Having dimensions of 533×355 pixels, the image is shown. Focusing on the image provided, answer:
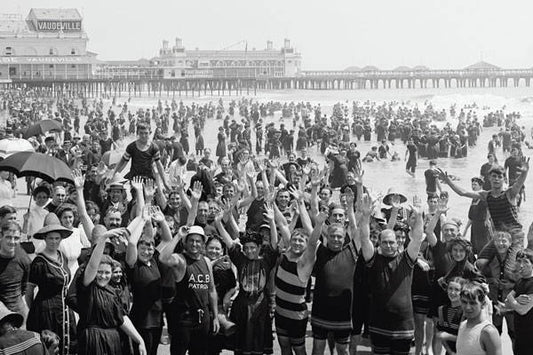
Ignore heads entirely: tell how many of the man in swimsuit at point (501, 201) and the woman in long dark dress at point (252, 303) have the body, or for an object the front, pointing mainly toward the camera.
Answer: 2

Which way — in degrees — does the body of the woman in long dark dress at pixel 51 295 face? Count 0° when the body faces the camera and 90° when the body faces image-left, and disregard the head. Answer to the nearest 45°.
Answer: approximately 315°

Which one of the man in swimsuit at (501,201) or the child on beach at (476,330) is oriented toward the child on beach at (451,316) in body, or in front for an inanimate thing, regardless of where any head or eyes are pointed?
the man in swimsuit

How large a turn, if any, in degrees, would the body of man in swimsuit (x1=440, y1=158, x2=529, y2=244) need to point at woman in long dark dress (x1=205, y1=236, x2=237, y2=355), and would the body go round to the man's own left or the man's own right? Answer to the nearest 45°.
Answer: approximately 45° to the man's own right

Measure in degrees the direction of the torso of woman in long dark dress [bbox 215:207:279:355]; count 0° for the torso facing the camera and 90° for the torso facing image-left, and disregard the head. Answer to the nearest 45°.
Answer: approximately 0°

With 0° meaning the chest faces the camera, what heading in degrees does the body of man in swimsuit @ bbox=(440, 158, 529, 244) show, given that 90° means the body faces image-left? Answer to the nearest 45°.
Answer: approximately 0°

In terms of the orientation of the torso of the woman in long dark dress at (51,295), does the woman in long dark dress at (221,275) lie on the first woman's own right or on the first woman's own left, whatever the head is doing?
on the first woman's own left

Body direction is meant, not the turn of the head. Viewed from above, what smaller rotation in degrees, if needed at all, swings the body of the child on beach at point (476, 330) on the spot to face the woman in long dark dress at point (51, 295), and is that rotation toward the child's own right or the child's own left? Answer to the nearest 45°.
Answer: approximately 45° to the child's own right
